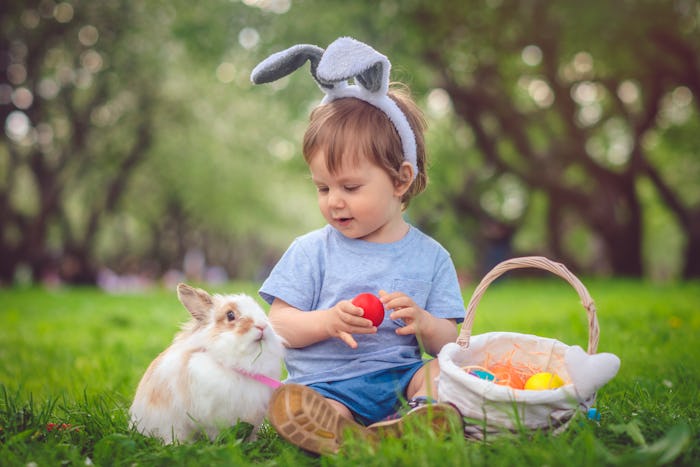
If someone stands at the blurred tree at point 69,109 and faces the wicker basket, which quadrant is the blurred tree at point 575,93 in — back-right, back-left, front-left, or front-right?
front-left

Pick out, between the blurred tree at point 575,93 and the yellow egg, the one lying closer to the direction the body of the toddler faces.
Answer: the yellow egg

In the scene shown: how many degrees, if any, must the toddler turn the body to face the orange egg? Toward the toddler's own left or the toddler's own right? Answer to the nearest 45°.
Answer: approximately 45° to the toddler's own left

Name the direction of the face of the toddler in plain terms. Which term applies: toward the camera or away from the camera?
toward the camera

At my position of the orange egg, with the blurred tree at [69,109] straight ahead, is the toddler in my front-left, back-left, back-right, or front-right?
front-left

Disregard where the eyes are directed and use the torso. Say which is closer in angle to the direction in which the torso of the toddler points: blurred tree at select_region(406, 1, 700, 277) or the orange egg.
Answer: the orange egg

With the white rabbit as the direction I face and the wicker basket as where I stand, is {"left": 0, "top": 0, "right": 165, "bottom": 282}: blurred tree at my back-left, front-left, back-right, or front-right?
front-right

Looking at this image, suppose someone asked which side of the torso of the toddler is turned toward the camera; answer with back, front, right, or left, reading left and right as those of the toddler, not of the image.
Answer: front

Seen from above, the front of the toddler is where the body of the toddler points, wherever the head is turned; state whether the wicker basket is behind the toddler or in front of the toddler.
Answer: in front

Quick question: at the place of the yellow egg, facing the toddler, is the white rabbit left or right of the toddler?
left

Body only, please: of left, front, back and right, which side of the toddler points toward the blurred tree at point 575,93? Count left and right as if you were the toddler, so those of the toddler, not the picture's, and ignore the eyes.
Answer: back

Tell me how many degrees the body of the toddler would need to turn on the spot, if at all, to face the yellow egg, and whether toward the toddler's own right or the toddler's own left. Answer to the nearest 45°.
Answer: approximately 45° to the toddler's own left

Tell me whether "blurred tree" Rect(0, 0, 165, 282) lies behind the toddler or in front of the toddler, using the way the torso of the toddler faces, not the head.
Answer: behind
